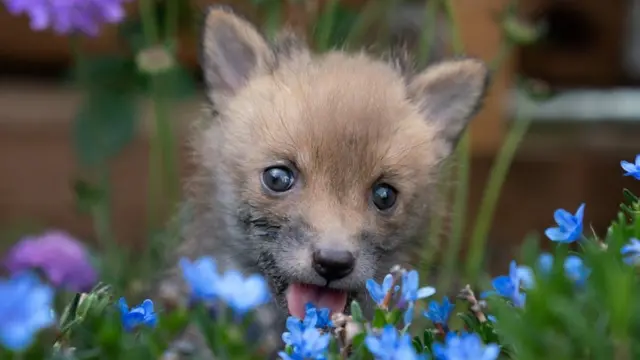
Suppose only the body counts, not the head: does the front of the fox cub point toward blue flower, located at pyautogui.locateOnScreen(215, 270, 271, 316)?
yes

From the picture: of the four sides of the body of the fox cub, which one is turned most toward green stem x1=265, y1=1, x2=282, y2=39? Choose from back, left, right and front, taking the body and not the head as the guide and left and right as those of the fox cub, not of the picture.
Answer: back

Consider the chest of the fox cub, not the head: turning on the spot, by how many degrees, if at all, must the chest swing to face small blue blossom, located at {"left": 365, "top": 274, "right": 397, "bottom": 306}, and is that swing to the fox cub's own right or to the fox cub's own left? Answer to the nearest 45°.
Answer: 0° — it already faces it

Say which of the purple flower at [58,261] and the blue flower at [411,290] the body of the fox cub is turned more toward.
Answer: the blue flower

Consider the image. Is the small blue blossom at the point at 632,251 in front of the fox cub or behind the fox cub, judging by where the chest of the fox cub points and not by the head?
in front

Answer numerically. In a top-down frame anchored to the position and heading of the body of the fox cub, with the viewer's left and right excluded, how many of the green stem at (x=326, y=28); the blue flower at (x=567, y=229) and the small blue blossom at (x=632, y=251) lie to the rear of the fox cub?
1

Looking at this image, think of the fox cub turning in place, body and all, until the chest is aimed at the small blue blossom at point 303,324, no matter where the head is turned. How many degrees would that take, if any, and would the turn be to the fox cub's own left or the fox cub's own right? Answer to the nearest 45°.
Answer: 0° — it already faces it

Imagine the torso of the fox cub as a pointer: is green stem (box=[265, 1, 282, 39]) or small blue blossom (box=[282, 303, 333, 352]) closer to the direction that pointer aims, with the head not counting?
the small blue blossom

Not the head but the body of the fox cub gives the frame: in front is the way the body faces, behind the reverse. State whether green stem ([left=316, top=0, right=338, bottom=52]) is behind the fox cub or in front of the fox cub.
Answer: behind

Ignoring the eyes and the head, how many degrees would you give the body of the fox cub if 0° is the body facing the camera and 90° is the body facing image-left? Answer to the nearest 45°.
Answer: approximately 0°
